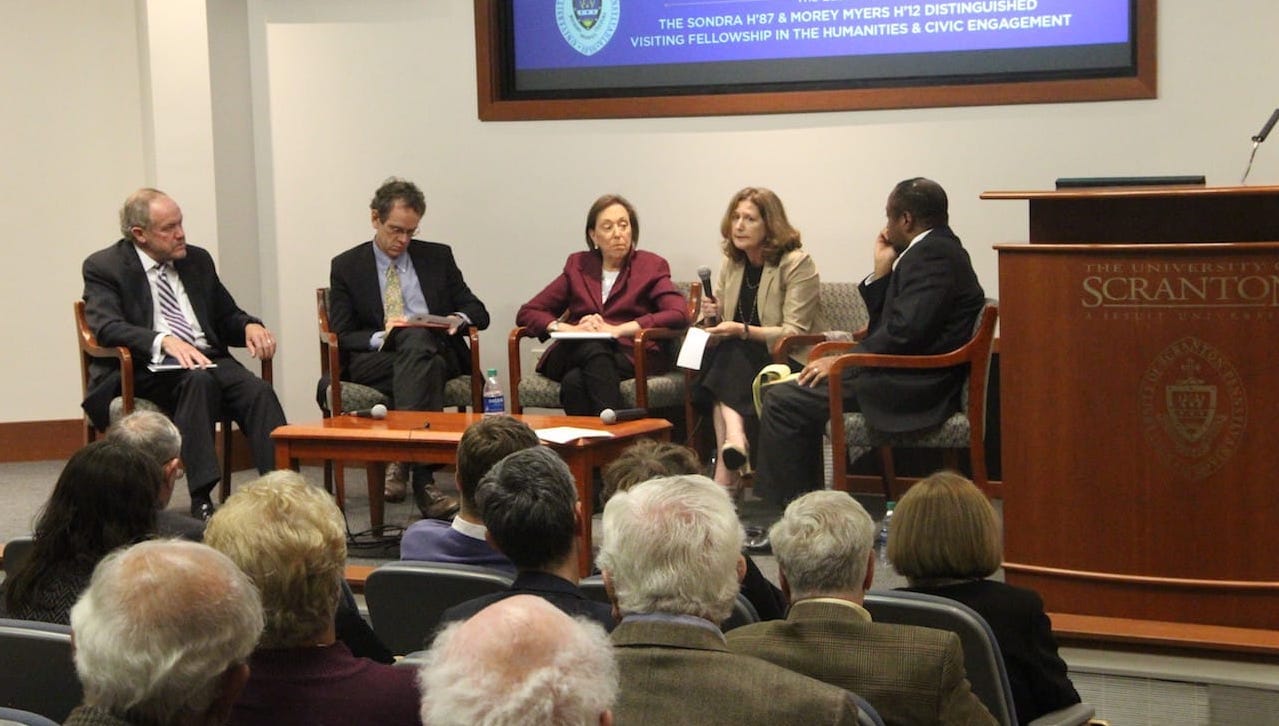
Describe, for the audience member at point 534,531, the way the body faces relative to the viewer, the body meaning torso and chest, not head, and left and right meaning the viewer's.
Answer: facing away from the viewer

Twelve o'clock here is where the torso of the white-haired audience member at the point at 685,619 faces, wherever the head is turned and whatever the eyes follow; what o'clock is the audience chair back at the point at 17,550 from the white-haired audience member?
The audience chair back is roughly at 10 o'clock from the white-haired audience member.

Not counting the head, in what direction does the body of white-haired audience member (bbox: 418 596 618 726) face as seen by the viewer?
away from the camera

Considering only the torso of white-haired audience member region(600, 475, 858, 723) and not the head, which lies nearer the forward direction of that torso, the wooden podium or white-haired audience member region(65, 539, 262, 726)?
the wooden podium

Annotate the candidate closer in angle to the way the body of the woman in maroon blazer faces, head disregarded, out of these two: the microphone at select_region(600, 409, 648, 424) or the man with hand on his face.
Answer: the microphone

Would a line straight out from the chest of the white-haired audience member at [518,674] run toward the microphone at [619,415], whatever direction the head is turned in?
yes

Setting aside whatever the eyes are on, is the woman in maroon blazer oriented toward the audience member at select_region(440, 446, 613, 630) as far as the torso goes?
yes

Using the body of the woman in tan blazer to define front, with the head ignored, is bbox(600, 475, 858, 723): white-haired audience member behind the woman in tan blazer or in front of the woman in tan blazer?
in front

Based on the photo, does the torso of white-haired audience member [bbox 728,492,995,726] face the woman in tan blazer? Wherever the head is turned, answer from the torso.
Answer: yes

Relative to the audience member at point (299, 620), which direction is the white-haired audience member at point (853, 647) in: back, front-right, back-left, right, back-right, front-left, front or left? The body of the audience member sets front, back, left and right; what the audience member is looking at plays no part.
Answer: front-right

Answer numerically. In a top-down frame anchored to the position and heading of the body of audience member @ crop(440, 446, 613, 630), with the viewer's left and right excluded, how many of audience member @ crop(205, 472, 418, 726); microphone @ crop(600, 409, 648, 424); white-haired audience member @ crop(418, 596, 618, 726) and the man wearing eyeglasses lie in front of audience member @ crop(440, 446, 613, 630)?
2

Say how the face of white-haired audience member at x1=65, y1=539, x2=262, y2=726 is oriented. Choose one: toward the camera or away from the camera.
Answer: away from the camera

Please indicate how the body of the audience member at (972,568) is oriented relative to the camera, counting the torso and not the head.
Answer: away from the camera

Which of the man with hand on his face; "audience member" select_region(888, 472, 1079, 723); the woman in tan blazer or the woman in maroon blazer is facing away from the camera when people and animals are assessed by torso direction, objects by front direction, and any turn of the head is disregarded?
the audience member

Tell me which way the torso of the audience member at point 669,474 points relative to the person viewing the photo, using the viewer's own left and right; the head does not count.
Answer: facing away from the viewer

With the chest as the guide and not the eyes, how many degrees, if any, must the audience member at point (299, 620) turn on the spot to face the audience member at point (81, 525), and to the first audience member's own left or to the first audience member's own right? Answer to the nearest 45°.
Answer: approximately 90° to the first audience member's own left

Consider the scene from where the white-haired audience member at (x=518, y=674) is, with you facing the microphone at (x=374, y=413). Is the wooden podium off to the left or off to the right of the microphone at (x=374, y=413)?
right

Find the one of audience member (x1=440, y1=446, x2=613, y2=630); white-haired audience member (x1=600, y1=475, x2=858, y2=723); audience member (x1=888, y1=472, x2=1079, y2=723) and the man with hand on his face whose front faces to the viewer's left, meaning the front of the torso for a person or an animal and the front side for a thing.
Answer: the man with hand on his face
